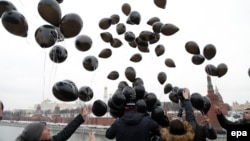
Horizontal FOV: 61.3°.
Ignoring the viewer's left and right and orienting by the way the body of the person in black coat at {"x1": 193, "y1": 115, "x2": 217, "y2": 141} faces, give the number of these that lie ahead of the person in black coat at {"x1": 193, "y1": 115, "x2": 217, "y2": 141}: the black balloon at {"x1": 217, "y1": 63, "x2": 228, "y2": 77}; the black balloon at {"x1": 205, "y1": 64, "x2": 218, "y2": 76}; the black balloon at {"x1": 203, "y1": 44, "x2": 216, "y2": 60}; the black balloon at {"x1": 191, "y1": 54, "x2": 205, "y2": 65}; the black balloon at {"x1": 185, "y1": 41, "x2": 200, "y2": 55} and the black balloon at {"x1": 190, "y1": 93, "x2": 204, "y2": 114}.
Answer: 6

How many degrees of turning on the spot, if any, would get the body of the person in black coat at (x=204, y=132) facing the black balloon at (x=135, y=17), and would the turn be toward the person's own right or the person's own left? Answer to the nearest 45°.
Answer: approximately 45° to the person's own left

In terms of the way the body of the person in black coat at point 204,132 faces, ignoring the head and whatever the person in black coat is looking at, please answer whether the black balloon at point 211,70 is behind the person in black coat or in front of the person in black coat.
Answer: in front

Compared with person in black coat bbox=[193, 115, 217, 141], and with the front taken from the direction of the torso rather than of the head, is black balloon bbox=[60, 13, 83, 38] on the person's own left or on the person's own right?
on the person's own left

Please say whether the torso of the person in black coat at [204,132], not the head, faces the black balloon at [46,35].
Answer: no

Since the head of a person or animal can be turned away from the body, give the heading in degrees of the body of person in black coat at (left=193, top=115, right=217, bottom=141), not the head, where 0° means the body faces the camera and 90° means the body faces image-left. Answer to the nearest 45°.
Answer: approximately 180°

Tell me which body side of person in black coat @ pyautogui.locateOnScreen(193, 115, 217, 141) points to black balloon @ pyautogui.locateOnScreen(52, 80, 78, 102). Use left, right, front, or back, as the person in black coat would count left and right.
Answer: left

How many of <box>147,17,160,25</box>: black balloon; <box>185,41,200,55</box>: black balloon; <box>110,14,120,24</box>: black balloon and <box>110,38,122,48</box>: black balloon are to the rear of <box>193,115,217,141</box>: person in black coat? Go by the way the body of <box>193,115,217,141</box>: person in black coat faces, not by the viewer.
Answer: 0

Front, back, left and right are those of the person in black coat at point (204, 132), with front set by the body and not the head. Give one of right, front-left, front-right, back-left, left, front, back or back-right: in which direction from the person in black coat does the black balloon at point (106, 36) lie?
front-left

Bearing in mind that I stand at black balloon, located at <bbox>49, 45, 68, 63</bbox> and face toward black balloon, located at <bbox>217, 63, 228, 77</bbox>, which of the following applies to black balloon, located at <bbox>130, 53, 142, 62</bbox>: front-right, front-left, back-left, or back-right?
front-left

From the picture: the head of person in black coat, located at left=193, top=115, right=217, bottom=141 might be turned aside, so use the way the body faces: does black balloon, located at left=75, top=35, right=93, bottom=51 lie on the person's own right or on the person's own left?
on the person's own left

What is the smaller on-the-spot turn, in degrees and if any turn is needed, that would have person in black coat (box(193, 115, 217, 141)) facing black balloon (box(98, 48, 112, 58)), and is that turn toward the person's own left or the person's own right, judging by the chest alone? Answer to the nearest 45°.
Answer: approximately 45° to the person's own left

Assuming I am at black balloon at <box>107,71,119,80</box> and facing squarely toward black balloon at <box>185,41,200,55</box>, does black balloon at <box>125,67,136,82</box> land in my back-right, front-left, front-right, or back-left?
front-right

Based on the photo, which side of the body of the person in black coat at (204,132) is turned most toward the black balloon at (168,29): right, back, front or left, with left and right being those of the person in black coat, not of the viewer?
front

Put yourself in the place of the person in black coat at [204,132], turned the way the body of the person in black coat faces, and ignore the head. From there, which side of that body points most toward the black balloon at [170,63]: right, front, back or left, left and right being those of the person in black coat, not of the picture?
front
